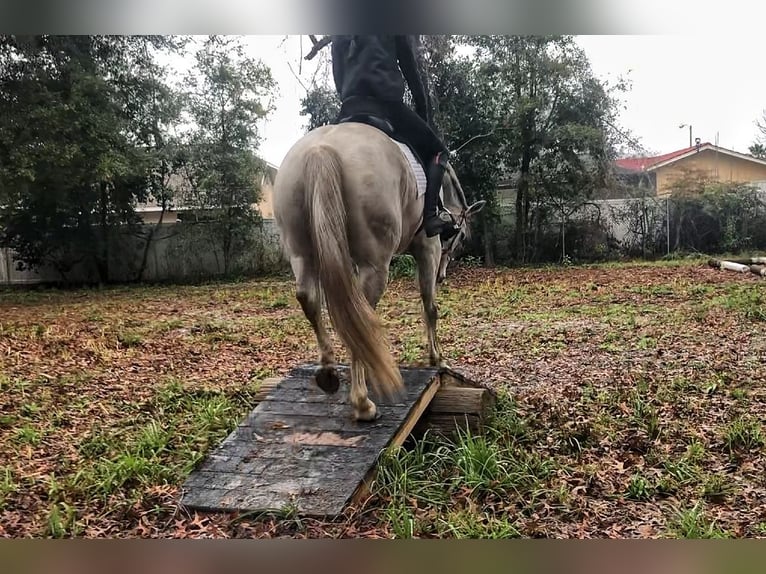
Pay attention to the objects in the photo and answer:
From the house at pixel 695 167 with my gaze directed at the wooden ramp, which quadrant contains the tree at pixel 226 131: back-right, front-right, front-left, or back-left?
front-right

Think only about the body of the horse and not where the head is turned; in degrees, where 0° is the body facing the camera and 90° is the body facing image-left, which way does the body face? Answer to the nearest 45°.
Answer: approximately 225°

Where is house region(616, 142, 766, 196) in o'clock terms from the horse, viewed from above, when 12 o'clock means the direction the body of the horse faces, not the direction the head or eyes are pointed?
The house is roughly at 1 o'clock from the horse.

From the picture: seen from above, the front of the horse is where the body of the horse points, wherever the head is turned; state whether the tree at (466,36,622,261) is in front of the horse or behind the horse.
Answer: in front

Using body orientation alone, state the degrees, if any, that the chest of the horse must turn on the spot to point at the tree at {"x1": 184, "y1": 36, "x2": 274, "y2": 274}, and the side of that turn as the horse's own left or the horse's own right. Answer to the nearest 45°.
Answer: approximately 90° to the horse's own left
